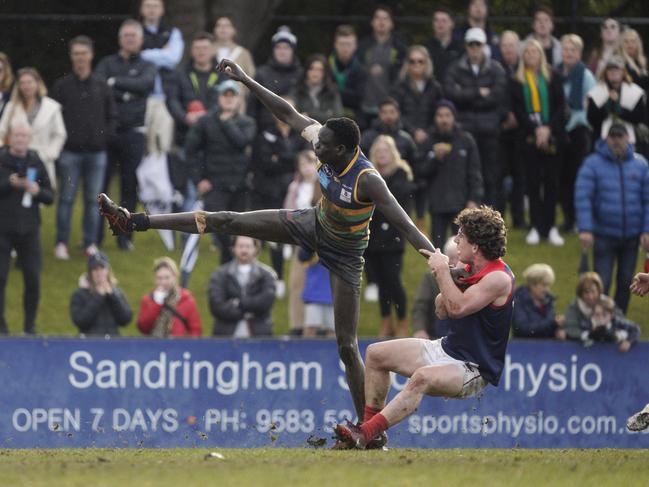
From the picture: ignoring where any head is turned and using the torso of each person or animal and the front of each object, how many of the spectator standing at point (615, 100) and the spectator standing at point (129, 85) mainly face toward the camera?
2

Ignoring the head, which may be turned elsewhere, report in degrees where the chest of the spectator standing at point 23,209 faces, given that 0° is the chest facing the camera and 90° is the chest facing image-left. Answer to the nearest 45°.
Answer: approximately 0°

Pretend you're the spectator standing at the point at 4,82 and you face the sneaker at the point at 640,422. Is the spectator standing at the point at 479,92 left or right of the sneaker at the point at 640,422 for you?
left

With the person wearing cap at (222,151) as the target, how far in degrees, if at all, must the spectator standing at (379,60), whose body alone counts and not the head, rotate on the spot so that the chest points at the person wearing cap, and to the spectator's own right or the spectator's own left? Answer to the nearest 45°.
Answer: approximately 45° to the spectator's own right

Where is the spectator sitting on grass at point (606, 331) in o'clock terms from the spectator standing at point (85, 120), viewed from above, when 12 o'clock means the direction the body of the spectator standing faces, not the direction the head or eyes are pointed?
The spectator sitting on grass is roughly at 10 o'clock from the spectator standing.

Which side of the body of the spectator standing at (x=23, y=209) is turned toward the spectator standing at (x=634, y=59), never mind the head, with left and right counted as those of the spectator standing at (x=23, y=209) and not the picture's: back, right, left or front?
left
